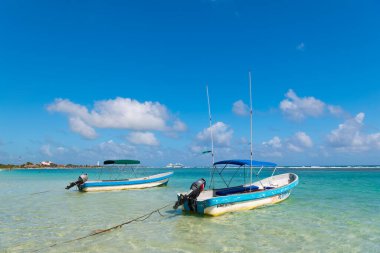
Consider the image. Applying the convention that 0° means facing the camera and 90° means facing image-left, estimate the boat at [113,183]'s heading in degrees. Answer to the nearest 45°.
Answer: approximately 270°
